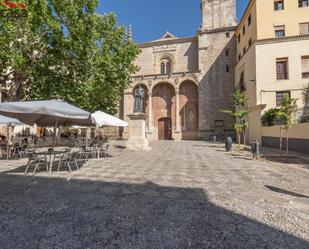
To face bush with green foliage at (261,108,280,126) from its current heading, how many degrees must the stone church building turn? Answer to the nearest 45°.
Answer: approximately 45° to its left

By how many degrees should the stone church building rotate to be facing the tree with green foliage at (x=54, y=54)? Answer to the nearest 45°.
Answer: approximately 45° to its right

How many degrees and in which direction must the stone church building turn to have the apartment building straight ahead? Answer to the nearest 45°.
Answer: approximately 45° to its left

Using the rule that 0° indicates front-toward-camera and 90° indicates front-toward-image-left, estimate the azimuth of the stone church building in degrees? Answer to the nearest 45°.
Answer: approximately 0°
